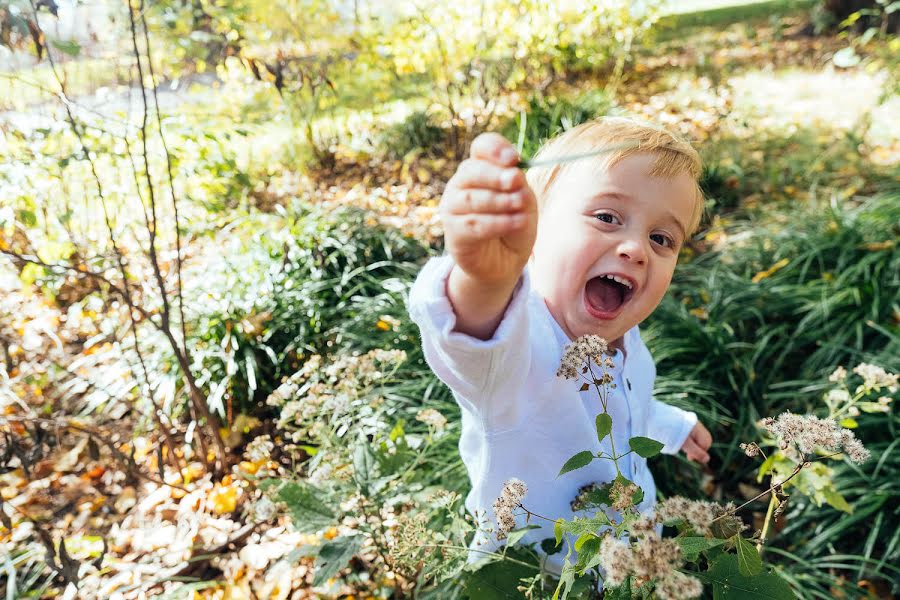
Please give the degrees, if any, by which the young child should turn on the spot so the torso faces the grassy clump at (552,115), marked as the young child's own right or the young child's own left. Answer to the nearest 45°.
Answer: approximately 135° to the young child's own left

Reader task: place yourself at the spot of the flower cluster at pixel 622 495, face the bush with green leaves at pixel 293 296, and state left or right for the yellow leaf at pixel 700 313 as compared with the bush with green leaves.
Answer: right

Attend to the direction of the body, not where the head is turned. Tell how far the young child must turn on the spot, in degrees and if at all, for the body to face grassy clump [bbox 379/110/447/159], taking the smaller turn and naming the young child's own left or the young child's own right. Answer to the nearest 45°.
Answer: approximately 135° to the young child's own left

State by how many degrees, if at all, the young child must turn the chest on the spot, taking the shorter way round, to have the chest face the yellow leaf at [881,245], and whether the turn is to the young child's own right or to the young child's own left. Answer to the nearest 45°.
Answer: approximately 90° to the young child's own left

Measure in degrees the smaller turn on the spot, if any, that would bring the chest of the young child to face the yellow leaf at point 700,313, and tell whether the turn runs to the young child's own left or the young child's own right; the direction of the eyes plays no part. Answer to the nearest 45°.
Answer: approximately 135° to the young child's own left

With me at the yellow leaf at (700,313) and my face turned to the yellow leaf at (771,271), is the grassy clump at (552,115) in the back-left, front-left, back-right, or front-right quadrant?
front-left

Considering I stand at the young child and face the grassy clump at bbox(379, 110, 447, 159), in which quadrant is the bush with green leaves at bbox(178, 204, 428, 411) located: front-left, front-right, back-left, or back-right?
front-left

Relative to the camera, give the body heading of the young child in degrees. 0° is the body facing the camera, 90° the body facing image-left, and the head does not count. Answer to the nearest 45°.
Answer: approximately 315°

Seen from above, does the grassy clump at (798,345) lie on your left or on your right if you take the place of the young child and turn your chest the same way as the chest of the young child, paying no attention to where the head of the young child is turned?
on your left
